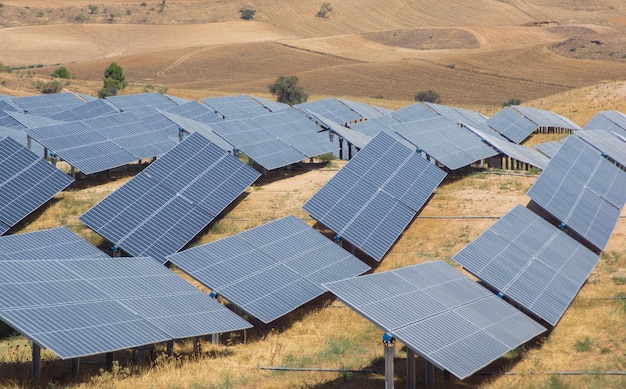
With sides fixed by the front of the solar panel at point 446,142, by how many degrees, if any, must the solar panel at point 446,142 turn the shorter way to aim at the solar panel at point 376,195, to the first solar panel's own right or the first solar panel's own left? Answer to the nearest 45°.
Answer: approximately 45° to the first solar panel's own right

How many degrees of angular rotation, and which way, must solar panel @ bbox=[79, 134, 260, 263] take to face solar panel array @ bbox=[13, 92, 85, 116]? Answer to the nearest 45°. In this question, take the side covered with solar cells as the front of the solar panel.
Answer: approximately 135° to its right

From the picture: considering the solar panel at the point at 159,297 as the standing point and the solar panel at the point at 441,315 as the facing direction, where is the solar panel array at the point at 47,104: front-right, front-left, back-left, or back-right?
back-left

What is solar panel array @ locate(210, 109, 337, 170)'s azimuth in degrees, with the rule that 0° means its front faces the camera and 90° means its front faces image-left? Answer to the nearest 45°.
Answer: approximately 315°

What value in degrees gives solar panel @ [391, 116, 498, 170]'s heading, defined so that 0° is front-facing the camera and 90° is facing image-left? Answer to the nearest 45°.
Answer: approximately 315°

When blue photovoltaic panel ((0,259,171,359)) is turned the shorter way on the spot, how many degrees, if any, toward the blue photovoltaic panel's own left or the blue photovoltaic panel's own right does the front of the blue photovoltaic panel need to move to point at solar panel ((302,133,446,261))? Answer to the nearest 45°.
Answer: approximately 90° to the blue photovoltaic panel's own left
